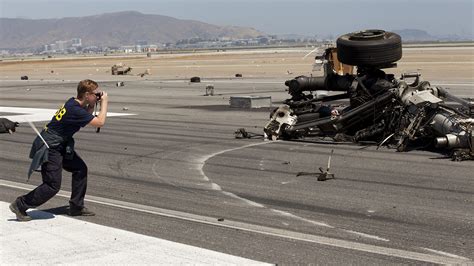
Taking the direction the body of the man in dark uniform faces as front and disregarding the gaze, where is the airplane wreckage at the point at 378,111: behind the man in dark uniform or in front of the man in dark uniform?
in front

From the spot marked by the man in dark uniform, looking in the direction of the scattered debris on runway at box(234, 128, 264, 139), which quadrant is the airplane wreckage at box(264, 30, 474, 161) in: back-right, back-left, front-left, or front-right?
front-right

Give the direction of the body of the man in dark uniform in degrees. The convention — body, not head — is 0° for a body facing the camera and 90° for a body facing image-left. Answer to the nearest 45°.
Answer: approximately 270°

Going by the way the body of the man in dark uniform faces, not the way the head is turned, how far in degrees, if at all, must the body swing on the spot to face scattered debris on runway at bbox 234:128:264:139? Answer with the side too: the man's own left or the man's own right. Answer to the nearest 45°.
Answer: approximately 45° to the man's own left

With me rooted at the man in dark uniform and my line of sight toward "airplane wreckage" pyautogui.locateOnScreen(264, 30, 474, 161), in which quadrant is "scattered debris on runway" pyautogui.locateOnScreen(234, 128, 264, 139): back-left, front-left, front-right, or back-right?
front-left
